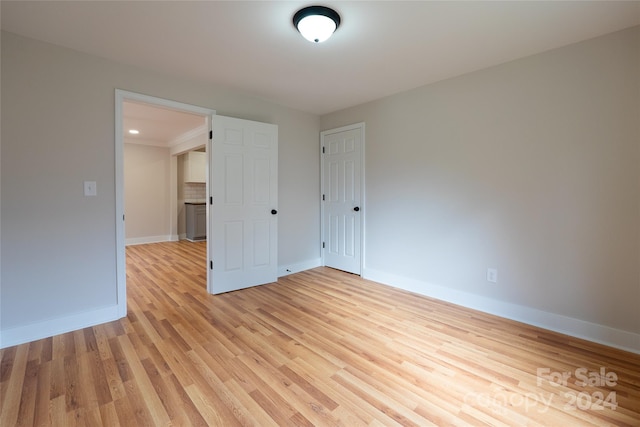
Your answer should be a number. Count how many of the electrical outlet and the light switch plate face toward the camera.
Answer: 2

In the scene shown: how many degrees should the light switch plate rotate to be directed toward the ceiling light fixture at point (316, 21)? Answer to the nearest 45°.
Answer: approximately 45° to its left

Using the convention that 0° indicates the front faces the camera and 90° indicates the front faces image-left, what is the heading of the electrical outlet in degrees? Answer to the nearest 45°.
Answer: approximately 0°

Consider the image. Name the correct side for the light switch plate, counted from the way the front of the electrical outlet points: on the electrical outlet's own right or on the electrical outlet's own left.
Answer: on the electrical outlet's own right

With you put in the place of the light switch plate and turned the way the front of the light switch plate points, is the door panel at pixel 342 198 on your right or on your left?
on your left

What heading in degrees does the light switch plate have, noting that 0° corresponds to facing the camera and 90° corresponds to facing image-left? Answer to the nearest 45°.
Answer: approximately 0°

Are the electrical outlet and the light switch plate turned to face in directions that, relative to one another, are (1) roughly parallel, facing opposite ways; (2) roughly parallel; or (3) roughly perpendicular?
roughly perpendicular

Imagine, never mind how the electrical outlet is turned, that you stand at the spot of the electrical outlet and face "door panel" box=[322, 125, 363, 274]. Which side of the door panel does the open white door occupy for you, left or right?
left

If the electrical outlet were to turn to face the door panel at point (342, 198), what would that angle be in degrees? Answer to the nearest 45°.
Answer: approximately 90° to its right

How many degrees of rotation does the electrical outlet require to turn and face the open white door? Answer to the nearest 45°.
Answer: approximately 90° to its right
